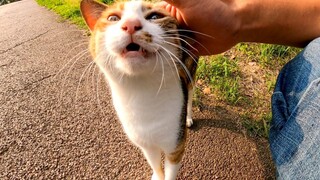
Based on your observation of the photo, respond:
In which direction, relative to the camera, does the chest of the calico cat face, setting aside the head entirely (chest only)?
toward the camera
